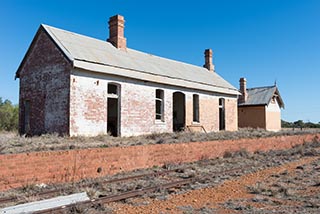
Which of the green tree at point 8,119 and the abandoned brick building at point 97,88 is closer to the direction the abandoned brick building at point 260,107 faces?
the abandoned brick building

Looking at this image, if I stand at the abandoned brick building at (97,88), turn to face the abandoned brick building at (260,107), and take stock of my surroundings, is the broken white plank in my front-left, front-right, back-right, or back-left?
back-right

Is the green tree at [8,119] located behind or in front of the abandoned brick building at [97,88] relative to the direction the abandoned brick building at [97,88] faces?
behind

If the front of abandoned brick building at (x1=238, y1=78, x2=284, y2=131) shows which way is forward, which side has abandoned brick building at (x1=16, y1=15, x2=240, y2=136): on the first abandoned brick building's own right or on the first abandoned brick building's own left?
on the first abandoned brick building's own right

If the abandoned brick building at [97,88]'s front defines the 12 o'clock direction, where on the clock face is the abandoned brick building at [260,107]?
the abandoned brick building at [260,107] is roughly at 9 o'clock from the abandoned brick building at [97,88].

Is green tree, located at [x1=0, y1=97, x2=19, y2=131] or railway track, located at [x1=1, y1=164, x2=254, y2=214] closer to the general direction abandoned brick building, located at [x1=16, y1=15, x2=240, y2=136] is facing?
the railway track

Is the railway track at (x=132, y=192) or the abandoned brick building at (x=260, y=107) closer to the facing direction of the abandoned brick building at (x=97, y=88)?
the railway track

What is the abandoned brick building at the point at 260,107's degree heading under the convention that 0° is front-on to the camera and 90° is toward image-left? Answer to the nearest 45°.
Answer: approximately 315°

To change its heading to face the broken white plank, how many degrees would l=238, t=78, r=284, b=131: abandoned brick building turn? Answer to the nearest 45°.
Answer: approximately 45° to its right

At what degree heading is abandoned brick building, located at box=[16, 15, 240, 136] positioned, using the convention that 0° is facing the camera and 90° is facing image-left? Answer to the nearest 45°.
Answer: approximately 315°

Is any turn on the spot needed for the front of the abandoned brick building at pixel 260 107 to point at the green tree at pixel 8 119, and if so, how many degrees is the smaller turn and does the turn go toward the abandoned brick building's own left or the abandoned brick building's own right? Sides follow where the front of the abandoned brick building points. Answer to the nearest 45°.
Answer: approximately 90° to the abandoned brick building's own right
